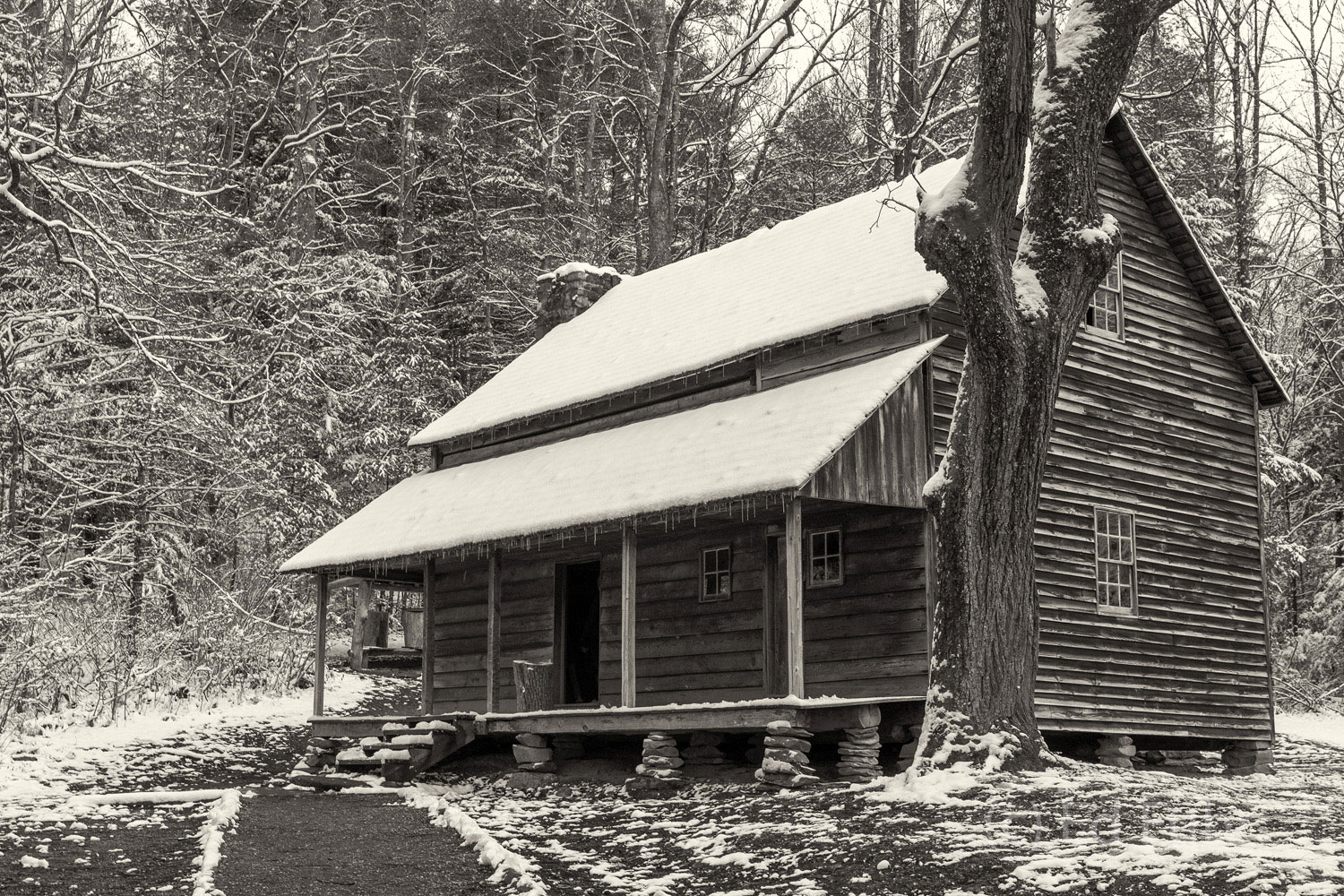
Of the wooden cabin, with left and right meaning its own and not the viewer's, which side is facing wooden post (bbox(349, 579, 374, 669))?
right

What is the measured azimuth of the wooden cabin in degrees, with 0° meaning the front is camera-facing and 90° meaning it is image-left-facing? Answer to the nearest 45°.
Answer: approximately 45°

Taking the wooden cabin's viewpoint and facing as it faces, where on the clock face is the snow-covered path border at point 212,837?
The snow-covered path border is roughly at 12 o'clock from the wooden cabin.

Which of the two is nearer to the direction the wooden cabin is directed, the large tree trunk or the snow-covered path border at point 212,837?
the snow-covered path border

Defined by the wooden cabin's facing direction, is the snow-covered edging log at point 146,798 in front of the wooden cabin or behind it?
in front

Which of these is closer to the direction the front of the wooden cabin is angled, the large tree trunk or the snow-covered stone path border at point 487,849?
the snow-covered stone path border

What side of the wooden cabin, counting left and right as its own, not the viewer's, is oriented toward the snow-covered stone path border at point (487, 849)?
front
